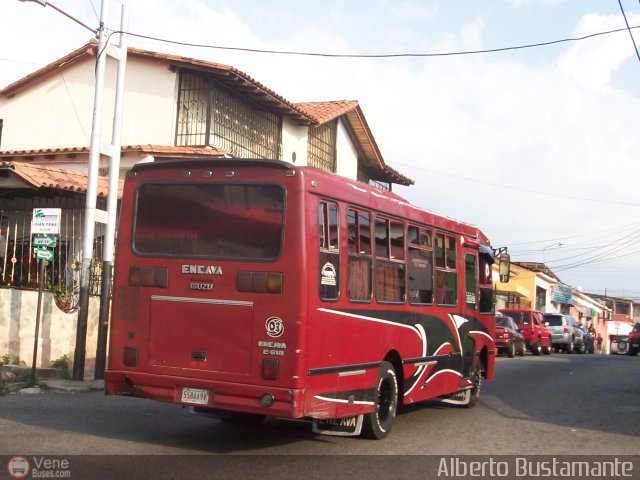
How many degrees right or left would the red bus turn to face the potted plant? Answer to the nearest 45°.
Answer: approximately 90° to its left

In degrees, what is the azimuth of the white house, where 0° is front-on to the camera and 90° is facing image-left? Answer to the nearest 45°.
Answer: approximately 315°

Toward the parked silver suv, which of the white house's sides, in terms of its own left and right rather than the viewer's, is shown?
left

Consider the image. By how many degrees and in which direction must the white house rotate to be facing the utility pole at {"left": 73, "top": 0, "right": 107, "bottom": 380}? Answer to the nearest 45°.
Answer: approximately 45° to its right

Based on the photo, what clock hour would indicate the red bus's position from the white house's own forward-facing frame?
The red bus is roughly at 1 o'clock from the white house.

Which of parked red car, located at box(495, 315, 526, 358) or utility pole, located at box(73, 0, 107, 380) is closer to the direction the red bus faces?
the parked red car

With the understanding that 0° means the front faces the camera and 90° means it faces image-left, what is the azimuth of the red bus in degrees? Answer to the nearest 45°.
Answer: approximately 225°

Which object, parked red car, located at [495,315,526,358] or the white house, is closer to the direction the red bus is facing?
the parked red car

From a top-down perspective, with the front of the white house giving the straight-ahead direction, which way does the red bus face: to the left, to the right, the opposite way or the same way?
to the left

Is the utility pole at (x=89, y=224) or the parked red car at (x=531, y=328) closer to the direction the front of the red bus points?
the parked red car

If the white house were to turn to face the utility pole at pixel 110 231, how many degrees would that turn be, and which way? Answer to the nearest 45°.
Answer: approximately 45° to its right

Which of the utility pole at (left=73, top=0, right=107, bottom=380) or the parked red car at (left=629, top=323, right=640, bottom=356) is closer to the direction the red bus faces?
the parked red car

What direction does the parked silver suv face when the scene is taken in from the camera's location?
facing away from the viewer and to the right of the viewer
